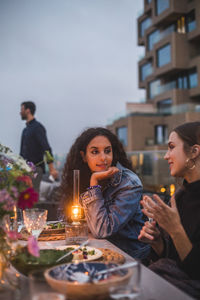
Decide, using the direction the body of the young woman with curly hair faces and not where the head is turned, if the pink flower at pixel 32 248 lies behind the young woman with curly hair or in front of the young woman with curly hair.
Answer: in front

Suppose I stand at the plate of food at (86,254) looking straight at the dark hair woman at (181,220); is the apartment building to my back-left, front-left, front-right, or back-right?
front-left

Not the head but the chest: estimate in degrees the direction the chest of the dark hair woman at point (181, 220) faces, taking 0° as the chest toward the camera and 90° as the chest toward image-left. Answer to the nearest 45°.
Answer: approximately 90°
